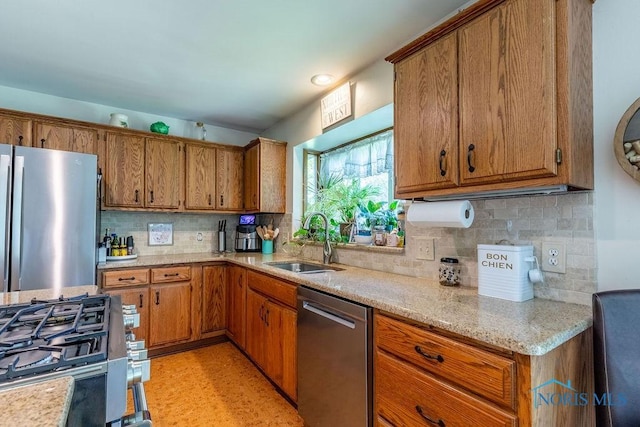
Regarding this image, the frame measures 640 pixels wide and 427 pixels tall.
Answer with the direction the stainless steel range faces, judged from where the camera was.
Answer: facing to the right of the viewer

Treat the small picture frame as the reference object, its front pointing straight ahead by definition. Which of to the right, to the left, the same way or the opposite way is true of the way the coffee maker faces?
the same way

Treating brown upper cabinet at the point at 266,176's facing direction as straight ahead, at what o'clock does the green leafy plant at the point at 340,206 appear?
The green leafy plant is roughly at 9 o'clock from the brown upper cabinet.

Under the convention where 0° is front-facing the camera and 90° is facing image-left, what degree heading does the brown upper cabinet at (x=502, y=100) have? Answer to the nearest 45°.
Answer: approximately 45°

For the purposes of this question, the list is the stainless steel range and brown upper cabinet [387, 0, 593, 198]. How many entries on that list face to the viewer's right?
1

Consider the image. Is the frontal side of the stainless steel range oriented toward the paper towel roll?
yes

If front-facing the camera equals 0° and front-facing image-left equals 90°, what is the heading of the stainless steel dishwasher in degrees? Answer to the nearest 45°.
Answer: approximately 45°

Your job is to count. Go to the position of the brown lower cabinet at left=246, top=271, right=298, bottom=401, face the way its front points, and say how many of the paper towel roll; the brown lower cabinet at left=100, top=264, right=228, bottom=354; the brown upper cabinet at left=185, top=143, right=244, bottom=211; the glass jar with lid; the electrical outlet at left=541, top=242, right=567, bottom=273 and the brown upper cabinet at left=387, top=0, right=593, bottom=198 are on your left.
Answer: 4

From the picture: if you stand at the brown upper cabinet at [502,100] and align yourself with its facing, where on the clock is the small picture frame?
The small picture frame is roughly at 2 o'clock from the brown upper cabinet.

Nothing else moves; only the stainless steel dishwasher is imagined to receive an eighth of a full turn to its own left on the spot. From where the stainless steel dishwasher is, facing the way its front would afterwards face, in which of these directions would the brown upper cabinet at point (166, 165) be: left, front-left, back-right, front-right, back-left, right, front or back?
back-right

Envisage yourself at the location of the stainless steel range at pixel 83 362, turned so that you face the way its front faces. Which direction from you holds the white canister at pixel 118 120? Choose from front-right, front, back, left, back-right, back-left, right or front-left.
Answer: left

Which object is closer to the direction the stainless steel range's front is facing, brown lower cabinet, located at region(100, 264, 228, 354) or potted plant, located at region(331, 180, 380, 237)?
the potted plant

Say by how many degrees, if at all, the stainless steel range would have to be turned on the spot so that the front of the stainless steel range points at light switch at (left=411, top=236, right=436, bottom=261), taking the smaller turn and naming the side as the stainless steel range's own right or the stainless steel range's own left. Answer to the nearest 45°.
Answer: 0° — it already faces it

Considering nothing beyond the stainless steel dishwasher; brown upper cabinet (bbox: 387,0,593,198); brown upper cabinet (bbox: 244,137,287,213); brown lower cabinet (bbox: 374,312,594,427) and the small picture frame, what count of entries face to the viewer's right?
0

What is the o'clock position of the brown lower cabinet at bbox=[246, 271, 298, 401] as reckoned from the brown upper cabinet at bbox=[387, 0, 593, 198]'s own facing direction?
The brown lower cabinet is roughly at 2 o'clock from the brown upper cabinet.

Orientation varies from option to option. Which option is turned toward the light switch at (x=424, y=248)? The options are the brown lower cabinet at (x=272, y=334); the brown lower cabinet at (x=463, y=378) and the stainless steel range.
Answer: the stainless steel range

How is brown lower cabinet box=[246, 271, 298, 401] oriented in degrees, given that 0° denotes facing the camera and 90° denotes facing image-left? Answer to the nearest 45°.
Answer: approximately 45°

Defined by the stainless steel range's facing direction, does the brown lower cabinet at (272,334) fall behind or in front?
in front

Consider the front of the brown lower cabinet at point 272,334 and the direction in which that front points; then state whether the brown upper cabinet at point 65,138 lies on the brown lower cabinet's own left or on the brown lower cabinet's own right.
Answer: on the brown lower cabinet's own right

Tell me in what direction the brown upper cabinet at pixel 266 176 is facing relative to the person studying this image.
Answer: facing the viewer and to the left of the viewer

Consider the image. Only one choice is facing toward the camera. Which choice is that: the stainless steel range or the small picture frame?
the small picture frame
